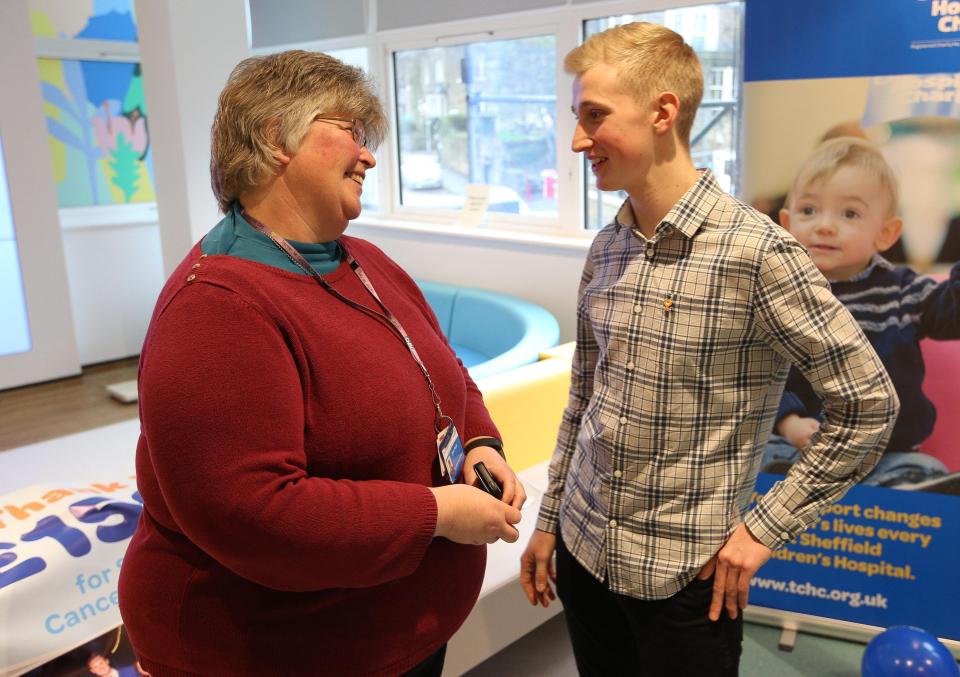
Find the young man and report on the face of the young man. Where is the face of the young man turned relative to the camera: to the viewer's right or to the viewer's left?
to the viewer's left

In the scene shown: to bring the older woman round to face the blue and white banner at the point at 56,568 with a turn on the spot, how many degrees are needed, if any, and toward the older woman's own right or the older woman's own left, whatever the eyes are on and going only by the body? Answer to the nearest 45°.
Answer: approximately 180°

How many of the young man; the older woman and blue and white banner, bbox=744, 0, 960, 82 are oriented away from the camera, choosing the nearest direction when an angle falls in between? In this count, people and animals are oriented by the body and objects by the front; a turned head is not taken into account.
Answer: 0

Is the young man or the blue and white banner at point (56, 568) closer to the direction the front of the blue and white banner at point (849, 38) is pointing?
the young man

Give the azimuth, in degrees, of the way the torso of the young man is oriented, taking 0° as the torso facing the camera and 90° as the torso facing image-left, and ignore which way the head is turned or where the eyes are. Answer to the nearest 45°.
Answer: approximately 45°

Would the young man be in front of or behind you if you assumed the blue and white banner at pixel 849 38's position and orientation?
in front

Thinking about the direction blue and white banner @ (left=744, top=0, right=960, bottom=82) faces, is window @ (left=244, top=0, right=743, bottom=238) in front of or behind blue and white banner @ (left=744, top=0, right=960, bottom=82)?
behind

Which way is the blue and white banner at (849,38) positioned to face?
toward the camera

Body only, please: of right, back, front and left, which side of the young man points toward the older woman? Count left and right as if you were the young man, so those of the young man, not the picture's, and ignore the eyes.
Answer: front

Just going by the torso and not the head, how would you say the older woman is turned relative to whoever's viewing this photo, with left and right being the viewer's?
facing the viewer and to the right of the viewer

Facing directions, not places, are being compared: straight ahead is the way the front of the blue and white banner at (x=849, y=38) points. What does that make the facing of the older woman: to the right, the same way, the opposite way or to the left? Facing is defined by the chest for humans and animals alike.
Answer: to the left

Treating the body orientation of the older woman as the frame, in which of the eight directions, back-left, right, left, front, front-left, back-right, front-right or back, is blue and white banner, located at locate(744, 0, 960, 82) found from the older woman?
left

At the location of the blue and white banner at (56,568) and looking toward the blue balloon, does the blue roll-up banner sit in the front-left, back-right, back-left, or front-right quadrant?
front-left

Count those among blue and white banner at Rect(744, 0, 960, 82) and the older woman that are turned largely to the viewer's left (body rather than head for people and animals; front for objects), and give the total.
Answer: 0
